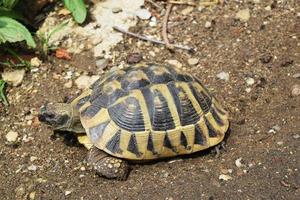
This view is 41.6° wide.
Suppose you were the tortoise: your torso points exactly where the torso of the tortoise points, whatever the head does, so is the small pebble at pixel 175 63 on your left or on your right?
on your right

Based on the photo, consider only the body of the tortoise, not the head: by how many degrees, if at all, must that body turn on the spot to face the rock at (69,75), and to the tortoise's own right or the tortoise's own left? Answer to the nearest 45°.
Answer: approximately 45° to the tortoise's own right

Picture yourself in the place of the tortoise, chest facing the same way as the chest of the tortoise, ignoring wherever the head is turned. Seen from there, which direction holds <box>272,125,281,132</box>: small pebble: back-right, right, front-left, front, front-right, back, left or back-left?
back

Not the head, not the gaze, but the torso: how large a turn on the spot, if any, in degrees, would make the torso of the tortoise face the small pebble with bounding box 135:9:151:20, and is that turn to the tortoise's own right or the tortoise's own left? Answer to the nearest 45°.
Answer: approximately 90° to the tortoise's own right

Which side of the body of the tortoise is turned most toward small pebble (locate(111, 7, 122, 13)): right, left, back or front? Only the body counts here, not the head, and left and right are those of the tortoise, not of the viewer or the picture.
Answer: right

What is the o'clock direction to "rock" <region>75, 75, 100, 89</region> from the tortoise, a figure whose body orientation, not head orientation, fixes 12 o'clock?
The rock is roughly at 2 o'clock from the tortoise.

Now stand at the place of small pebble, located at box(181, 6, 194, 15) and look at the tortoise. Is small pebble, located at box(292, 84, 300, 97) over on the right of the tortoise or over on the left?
left

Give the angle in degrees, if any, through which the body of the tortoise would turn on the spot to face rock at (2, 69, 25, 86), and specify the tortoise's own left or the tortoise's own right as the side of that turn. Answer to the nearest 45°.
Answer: approximately 45° to the tortoise's own right

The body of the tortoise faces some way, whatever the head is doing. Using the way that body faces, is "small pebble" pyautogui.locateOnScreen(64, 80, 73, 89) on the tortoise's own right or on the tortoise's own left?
on the tortoise's own right

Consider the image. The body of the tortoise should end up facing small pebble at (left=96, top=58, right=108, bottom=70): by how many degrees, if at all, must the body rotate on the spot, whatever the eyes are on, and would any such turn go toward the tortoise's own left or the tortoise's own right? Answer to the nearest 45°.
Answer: approximately 90° to the tortoise's own right

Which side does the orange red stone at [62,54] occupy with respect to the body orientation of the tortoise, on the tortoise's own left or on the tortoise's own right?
on the tortoise's own right

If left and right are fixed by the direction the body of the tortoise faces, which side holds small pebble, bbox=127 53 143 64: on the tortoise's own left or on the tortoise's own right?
on the tortoise's own right

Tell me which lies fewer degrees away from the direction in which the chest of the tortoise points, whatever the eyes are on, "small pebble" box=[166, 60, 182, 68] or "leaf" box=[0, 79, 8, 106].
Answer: the leaf

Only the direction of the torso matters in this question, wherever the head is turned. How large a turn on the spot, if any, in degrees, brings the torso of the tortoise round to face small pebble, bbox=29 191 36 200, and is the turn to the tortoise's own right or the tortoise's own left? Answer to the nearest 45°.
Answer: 0° — it already faces it

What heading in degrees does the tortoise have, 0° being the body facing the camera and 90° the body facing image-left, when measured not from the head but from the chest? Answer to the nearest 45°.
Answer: approximately 90°
